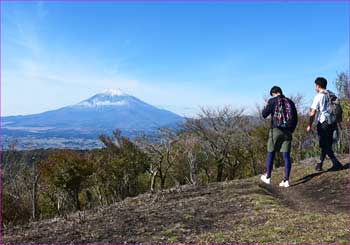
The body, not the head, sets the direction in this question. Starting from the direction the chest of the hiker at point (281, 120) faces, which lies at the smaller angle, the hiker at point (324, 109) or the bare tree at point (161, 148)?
the bare tree

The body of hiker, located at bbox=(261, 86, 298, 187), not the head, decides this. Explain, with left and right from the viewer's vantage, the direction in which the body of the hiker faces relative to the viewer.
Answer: facing away from the viewer and to the left of the viewer

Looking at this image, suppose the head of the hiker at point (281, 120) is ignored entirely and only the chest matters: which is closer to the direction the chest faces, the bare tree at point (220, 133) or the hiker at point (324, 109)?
the bare tree

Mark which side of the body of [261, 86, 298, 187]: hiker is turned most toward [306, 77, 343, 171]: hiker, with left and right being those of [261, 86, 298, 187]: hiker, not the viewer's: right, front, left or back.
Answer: right
